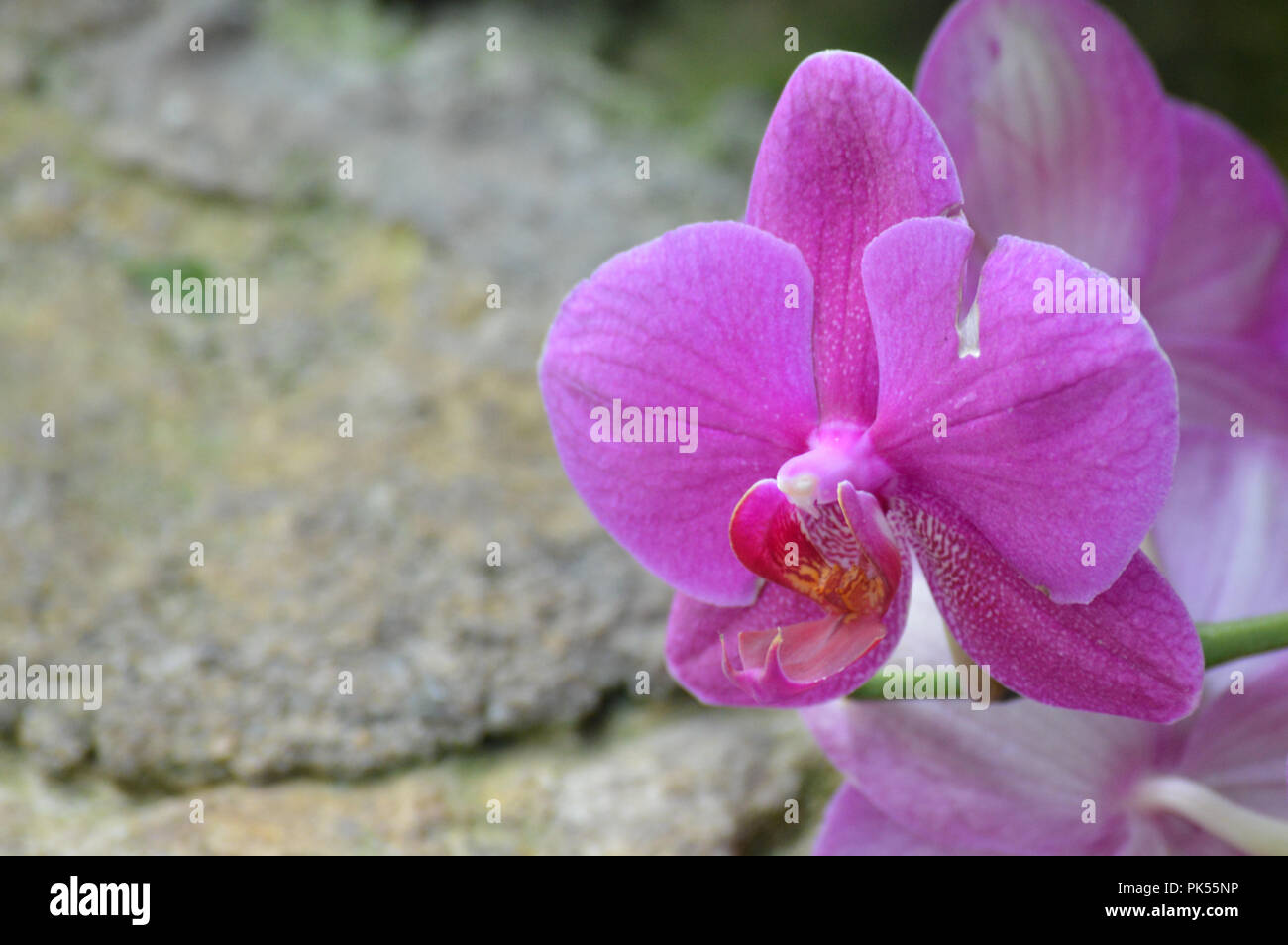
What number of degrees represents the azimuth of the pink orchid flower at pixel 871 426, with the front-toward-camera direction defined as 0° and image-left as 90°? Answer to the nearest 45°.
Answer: approximately 45°
